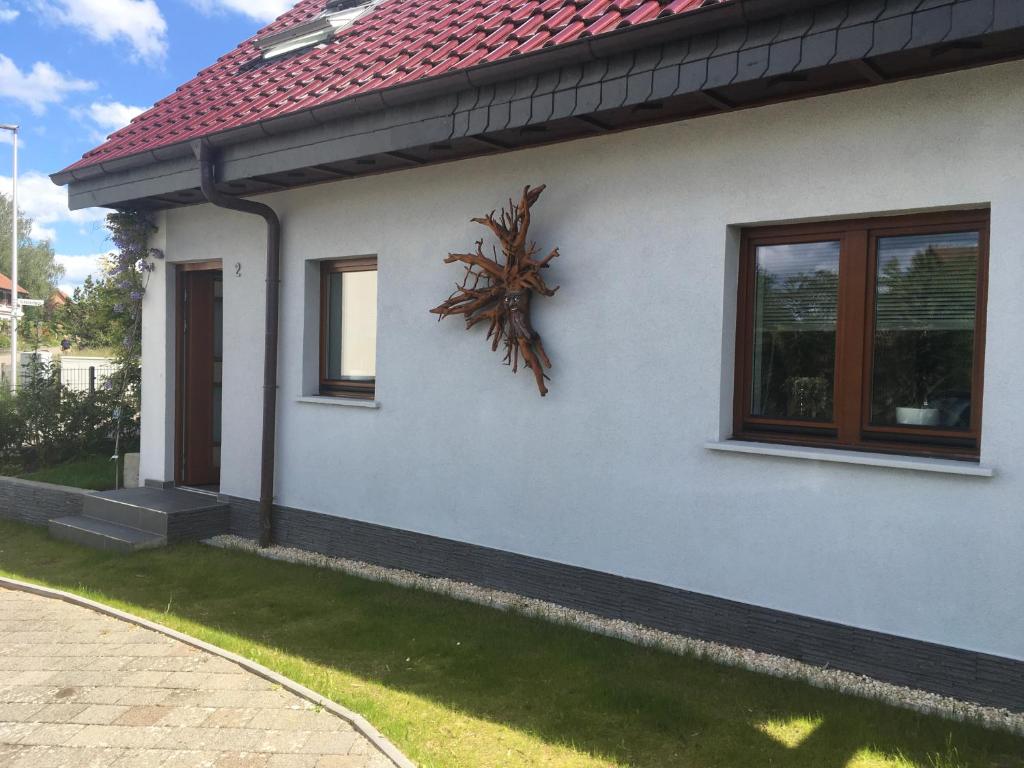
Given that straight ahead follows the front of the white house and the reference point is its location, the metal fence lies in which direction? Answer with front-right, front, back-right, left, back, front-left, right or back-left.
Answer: right

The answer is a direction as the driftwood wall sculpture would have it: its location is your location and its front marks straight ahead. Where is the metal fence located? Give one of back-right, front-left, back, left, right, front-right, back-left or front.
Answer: right

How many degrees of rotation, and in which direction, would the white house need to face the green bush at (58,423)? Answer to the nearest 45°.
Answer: approximately 90° to its right

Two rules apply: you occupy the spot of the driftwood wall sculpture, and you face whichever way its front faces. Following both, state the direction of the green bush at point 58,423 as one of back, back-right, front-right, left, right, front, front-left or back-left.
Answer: right

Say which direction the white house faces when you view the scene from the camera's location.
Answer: facing the viewer and to the left of the viewer
